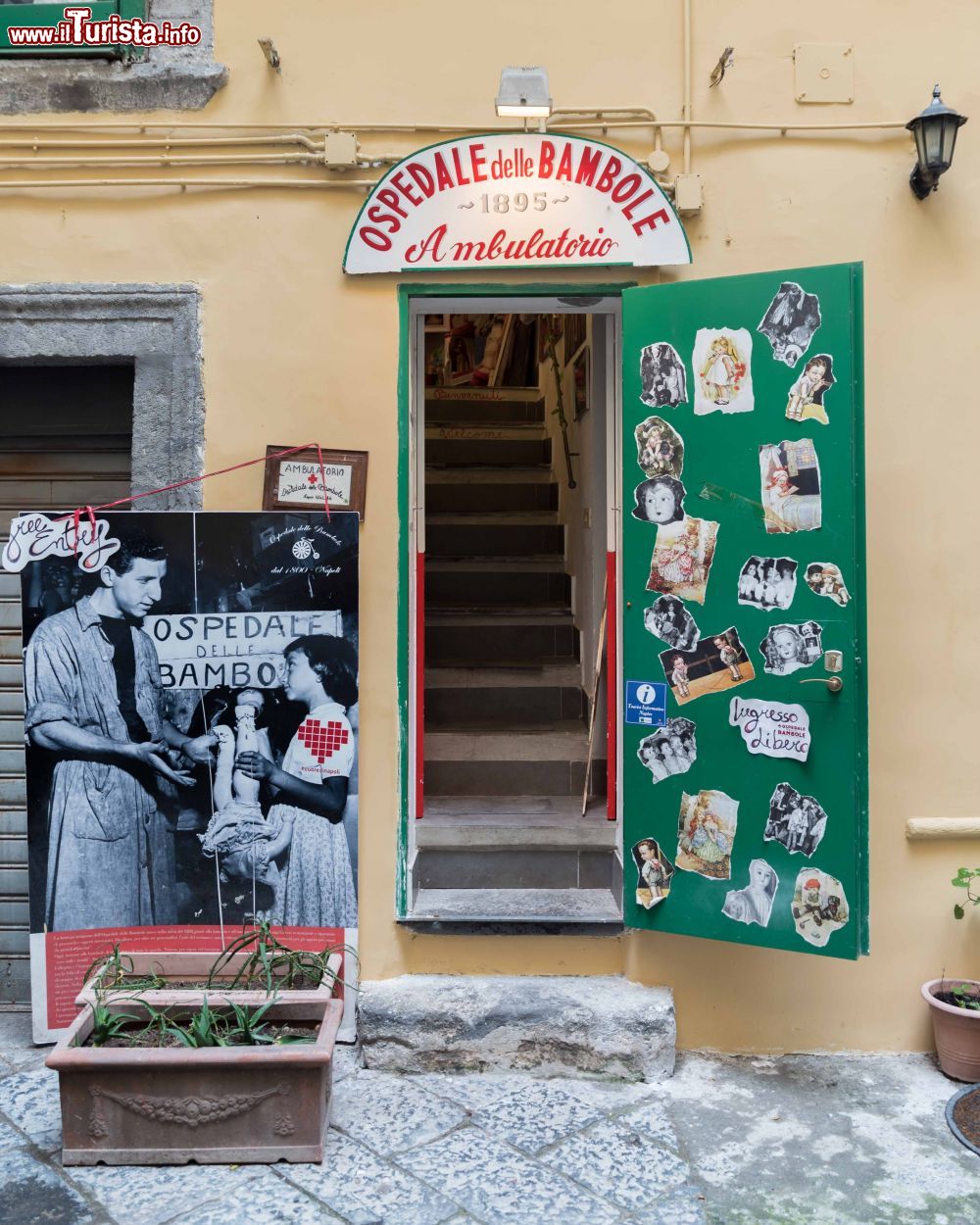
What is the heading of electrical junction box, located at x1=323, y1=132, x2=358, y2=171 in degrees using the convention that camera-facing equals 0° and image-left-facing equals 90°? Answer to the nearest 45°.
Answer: approximately 0°

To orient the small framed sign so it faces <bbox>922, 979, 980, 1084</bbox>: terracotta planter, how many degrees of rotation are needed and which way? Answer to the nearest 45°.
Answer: approximately 90° to its left

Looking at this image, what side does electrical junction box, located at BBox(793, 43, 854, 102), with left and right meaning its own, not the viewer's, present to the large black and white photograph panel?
right

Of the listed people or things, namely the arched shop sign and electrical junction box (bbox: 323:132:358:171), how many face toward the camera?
2

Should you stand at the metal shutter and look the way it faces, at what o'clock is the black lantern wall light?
The black lantern wall light is roughly at 10 o'clock from the metal shutter.

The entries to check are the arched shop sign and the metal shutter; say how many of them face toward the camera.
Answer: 2

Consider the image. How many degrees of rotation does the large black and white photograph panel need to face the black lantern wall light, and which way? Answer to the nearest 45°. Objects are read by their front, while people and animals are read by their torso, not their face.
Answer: approximately 90° to its left

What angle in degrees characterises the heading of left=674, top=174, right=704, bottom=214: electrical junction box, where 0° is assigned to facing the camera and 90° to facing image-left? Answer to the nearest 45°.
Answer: approximately 0°
